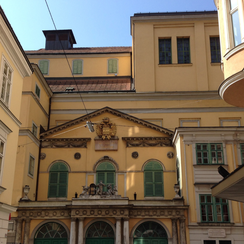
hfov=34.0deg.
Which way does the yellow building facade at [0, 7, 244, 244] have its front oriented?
toward the camera
